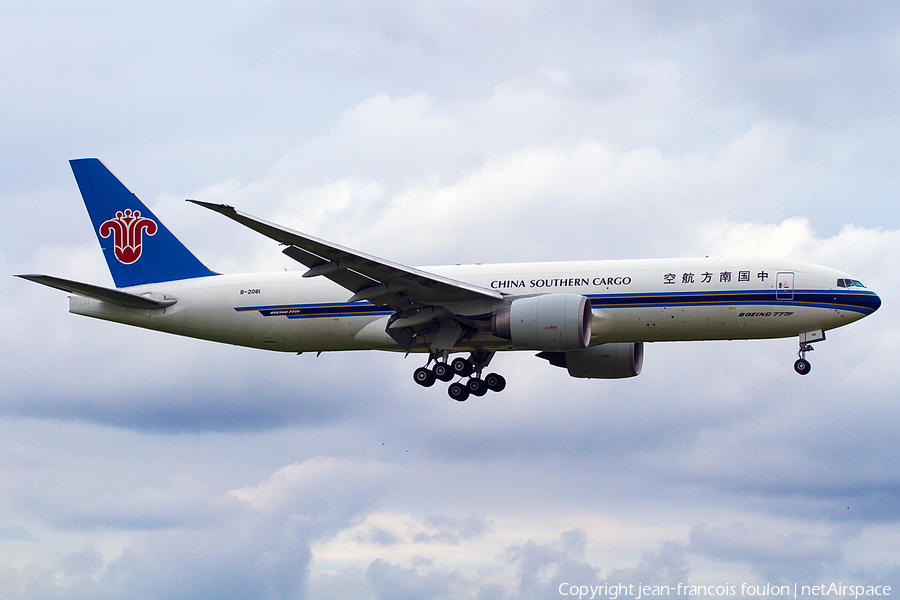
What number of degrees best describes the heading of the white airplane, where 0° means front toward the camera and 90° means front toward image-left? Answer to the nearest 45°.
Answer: approximately 270°
